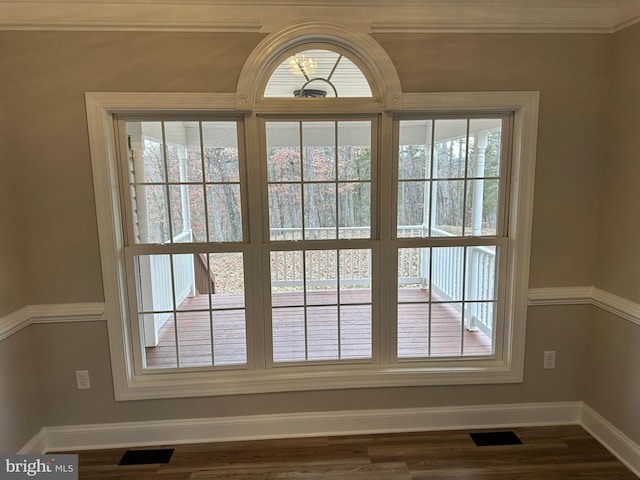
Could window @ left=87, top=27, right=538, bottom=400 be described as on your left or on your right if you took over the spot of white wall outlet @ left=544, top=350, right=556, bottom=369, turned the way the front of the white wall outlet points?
on your right

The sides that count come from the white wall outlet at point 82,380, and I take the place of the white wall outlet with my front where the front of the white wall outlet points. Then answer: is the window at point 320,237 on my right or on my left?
on my left

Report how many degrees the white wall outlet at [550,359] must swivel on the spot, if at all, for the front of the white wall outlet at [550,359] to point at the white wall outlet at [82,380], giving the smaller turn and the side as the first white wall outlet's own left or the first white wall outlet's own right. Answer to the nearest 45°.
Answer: approximately 45° to the first white wall outlet's own right

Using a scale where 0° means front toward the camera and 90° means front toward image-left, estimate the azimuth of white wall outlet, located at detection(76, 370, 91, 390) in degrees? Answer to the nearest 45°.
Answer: approximately 0°

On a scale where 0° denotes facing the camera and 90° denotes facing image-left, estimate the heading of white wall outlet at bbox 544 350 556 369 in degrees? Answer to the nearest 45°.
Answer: approximately 0°

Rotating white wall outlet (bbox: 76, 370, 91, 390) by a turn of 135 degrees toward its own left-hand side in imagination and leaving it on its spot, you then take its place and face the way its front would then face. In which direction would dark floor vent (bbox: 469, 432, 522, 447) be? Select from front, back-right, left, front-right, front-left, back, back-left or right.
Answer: right

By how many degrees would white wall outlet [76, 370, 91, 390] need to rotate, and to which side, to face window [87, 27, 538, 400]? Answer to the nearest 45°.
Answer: approximately 45° to its left

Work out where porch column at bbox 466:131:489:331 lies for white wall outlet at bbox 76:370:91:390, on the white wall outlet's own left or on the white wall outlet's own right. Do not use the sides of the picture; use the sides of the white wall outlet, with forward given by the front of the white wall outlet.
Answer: on the white wall outlet's own left

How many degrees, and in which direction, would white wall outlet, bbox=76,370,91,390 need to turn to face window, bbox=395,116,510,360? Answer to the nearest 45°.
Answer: approximately 45° to its left
